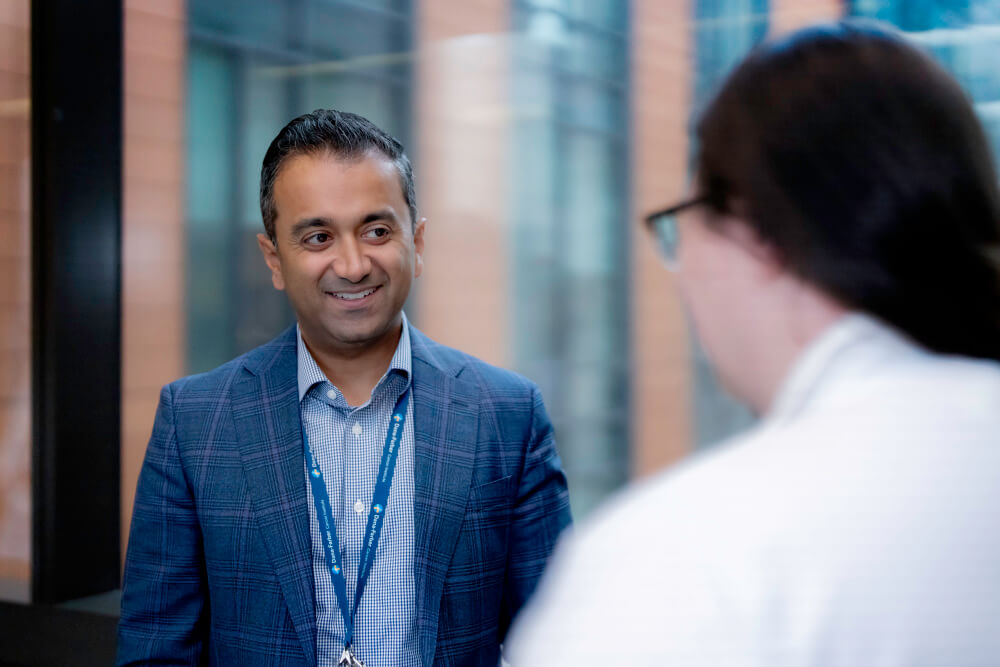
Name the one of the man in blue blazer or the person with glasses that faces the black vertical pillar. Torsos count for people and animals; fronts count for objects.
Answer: the person with glasses

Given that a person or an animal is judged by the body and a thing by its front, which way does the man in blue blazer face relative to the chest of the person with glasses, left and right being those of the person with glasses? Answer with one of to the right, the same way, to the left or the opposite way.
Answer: the opposite way

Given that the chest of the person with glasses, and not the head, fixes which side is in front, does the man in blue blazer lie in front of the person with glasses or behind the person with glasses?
in front

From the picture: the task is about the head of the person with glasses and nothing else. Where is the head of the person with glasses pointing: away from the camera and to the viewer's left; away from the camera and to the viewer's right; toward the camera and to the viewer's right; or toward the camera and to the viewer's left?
away from the camera and to the viewer's left

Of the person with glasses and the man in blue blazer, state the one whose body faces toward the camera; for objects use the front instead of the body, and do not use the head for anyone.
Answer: the man in blue blazer

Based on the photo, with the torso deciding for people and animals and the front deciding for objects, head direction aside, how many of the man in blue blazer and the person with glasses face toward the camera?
1

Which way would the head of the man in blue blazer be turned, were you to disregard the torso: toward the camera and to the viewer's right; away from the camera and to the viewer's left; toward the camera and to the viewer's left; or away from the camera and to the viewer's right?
toward the camera and to the viewer's right

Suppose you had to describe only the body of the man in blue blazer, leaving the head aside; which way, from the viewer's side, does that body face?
toward the camera

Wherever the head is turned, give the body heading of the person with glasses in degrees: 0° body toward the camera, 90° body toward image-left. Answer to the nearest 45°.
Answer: approximately 135°

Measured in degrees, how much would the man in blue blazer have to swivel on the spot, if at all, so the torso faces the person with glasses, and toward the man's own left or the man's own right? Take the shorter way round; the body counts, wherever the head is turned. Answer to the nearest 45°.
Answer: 0° — they already face them

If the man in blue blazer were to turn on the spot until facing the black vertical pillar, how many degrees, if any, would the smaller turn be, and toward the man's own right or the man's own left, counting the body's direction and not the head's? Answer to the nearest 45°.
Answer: approximately 135° to the man's own right

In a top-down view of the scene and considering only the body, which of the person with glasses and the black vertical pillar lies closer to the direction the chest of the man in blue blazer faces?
the person with glasses

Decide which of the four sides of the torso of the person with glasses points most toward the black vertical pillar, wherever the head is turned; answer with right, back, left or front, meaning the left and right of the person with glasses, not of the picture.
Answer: front
